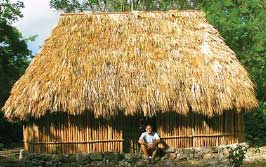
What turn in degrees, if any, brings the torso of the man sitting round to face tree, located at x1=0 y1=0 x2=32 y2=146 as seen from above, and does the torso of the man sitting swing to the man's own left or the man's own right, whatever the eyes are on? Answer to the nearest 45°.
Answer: approximately 135° to the man's own right

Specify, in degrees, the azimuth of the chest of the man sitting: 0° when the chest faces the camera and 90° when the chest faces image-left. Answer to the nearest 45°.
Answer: approximately 0°

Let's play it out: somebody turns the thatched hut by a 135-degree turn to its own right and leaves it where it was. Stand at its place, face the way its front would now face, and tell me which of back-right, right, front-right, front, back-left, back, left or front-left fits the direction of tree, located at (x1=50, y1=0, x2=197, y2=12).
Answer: front-right

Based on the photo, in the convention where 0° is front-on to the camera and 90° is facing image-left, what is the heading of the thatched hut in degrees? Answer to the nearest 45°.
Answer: approximately 0°

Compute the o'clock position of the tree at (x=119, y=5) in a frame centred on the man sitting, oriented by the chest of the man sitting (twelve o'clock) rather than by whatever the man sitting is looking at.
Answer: The tree is roughly at 6 o'clock from the man sitting.

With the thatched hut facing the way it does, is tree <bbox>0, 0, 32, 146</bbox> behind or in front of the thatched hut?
behind
